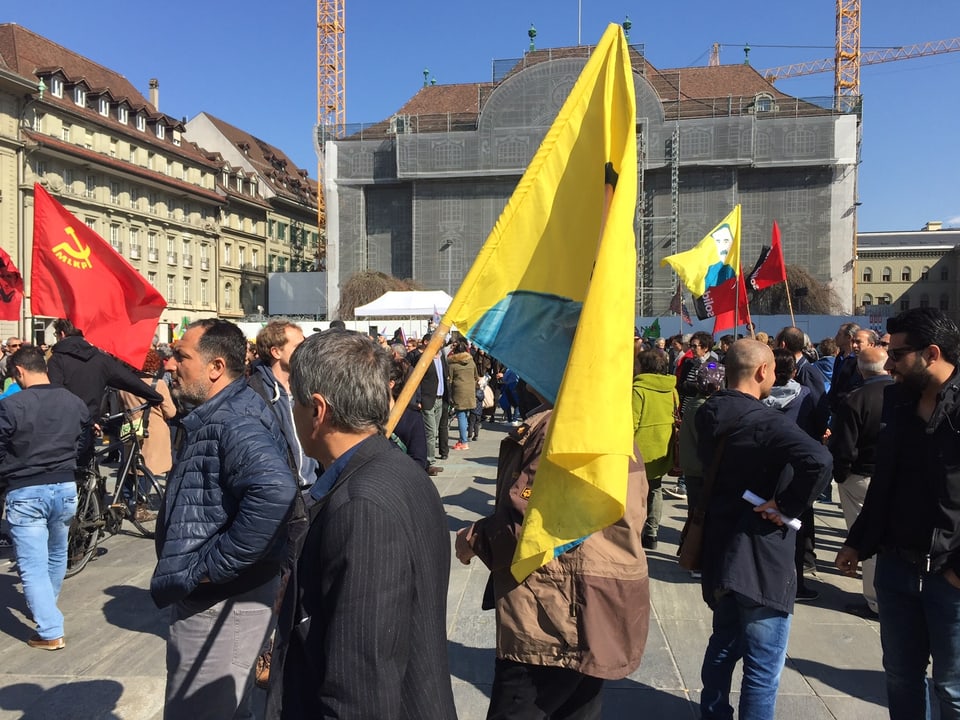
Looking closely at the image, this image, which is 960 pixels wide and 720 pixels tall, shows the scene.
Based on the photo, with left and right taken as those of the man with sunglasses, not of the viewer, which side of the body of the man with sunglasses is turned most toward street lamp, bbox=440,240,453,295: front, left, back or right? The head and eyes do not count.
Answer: right

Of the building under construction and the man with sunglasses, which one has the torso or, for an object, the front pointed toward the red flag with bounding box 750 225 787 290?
the building under construction

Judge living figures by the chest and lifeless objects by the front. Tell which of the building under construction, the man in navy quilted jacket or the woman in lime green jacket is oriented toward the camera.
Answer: the building under construction

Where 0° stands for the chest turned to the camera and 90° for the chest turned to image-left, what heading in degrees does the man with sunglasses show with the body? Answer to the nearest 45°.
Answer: approximately 45°

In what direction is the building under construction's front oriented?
toward the camera

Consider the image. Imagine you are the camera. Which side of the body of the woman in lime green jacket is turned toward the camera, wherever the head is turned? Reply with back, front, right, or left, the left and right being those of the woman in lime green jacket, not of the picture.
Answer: back

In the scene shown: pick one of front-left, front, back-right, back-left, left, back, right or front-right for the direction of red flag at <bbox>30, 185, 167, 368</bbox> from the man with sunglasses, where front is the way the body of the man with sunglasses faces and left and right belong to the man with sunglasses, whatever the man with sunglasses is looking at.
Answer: front-right

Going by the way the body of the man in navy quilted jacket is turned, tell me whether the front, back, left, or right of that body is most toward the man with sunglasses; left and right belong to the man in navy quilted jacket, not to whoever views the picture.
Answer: back

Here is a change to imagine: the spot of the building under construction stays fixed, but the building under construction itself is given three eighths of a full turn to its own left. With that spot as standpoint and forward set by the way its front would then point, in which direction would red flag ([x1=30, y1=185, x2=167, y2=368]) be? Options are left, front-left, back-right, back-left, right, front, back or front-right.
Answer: back-right

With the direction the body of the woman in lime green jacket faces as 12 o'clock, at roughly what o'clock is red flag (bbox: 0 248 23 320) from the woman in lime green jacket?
The red flag is roughly at 9 o'clock from the woman in lime green jacket.

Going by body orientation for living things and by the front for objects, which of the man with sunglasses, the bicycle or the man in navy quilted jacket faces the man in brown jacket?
the man with sunglasses

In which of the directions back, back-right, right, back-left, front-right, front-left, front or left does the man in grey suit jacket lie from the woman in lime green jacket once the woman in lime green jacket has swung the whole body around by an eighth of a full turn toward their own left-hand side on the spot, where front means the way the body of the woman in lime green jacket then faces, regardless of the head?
back-left

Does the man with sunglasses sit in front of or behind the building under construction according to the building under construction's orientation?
in front

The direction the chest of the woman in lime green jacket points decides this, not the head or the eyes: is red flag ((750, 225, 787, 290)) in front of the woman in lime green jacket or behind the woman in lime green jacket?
in front

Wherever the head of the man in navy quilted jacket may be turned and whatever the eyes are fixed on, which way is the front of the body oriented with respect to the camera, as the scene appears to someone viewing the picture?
to the viewer's left
